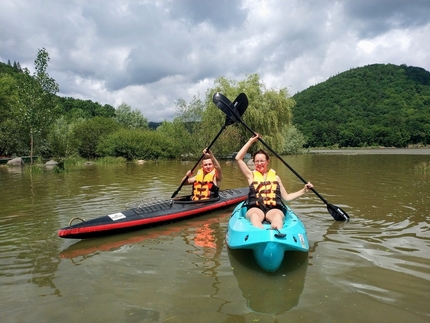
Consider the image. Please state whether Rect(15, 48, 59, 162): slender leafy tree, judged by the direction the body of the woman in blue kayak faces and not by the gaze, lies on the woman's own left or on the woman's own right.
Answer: on the woman's own right

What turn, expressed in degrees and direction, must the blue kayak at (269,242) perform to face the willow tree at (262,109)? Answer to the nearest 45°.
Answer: approximately 180°

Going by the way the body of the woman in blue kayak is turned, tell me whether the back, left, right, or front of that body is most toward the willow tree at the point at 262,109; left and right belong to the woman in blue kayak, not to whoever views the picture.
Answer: back

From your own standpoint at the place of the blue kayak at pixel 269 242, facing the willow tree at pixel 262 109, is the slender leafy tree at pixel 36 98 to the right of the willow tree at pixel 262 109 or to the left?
left

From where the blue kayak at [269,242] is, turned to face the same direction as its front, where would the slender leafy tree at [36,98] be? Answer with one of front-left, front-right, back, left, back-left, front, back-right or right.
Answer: back-right

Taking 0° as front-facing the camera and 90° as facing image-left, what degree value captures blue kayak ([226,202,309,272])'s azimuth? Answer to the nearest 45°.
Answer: approximately 0°
